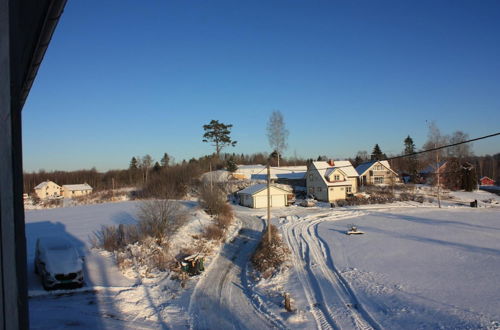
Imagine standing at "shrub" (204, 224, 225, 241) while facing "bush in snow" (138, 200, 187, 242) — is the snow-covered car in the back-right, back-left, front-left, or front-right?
front-left

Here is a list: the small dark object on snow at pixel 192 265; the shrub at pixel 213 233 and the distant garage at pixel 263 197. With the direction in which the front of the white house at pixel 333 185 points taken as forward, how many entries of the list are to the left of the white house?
0

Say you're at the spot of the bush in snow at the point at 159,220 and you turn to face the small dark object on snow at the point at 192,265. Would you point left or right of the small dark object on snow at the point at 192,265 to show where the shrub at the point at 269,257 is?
left

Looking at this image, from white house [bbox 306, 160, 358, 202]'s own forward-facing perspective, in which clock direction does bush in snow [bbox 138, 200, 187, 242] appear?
The bush in snow is roughly at 2 o'clock from the white house.

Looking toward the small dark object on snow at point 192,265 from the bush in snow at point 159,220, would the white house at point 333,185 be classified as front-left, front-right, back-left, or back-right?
back-left

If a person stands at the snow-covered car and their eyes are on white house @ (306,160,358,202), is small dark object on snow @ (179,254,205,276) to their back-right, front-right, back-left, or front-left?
front-right

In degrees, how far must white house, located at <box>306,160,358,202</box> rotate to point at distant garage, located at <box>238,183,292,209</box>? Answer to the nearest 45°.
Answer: approximately 90° to its right

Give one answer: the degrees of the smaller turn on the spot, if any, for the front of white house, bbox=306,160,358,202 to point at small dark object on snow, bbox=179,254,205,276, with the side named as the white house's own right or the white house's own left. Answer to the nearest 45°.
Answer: approximately 45° to the white house's own right

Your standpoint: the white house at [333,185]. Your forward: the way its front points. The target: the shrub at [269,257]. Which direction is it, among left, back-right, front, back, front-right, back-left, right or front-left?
front-right

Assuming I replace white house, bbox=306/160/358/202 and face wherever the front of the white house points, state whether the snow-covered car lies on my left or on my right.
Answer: on my right

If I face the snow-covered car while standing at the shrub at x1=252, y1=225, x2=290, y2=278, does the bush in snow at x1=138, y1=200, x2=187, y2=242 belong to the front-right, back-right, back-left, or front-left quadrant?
front-right

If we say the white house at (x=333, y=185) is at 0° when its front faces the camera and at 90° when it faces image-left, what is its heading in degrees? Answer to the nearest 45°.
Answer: approximately 315°

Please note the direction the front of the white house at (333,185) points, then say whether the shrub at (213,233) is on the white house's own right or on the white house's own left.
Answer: on the white house's own right
